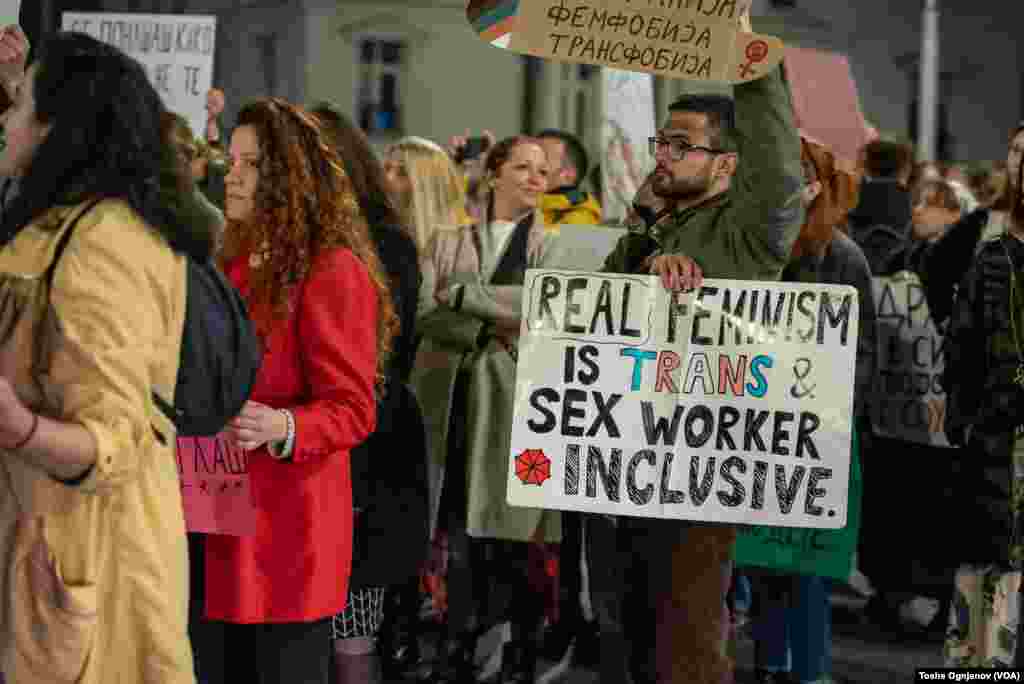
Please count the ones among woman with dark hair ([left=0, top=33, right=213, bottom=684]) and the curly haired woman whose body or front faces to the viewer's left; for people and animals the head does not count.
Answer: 2

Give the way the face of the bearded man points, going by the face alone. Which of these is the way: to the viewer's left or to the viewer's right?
to the viewer's left

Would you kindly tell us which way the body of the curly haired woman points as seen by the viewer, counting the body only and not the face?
to the viewer's left

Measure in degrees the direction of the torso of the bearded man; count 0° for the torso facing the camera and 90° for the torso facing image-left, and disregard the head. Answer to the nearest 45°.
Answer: approximately 45°

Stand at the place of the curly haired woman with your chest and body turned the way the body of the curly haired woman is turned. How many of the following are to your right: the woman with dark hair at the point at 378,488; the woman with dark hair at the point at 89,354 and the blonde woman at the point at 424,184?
2

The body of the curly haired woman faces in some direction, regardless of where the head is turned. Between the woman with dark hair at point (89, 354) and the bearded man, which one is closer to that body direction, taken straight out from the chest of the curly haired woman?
the woman with dark hair

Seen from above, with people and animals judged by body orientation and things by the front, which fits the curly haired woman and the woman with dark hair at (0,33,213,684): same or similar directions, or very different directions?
same or similar directions

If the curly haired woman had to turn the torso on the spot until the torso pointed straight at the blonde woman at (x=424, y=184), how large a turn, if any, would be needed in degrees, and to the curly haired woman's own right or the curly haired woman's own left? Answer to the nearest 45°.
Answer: approximately 90° to the curly haired woman's own right

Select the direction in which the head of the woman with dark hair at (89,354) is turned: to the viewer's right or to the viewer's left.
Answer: to the viewer's left

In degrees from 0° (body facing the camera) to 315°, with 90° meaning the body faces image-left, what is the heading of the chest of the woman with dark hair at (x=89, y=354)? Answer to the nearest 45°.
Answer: approximately 90°
